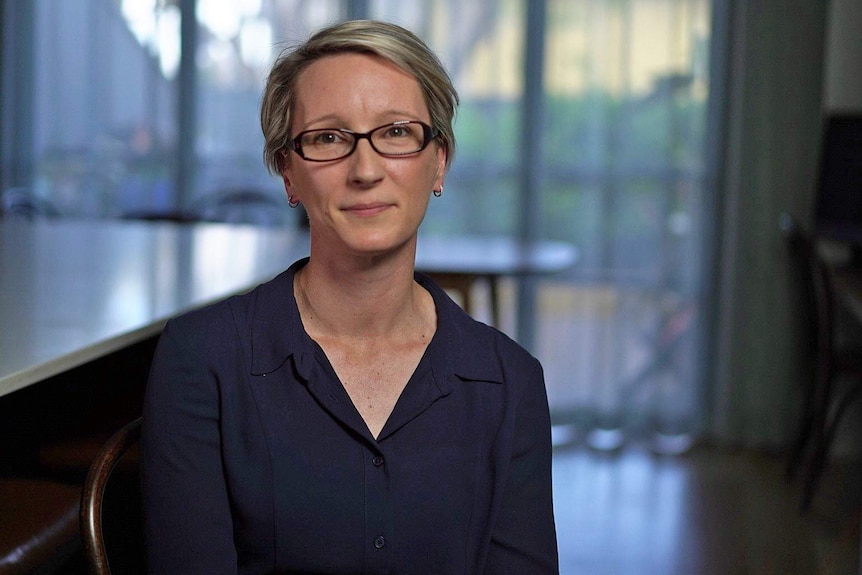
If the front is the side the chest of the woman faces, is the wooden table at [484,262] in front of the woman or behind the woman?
behind

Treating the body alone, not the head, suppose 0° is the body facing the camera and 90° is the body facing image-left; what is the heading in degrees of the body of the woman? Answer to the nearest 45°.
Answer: approximately 0°
